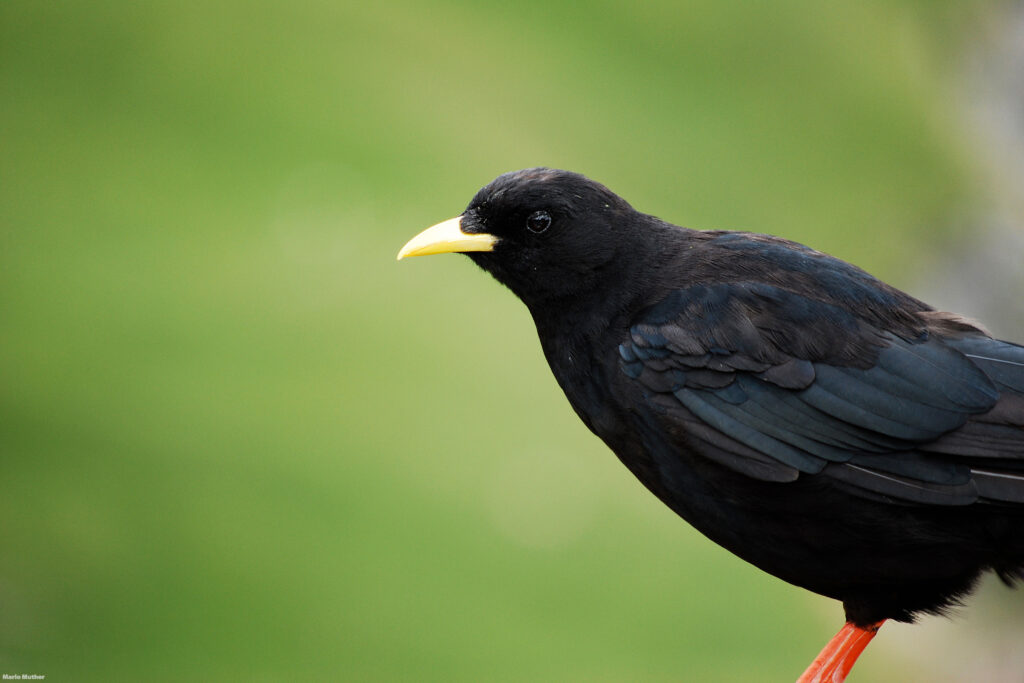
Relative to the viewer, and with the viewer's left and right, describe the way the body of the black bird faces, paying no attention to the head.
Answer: facing to the left of the viewer
